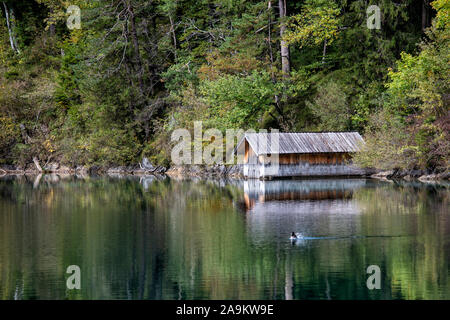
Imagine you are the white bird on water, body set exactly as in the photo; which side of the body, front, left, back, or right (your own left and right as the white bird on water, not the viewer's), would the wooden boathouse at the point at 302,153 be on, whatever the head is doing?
right

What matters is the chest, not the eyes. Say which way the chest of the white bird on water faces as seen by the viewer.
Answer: to the viewer's left
